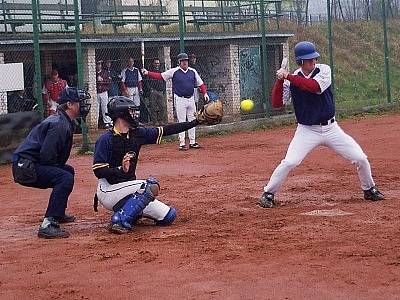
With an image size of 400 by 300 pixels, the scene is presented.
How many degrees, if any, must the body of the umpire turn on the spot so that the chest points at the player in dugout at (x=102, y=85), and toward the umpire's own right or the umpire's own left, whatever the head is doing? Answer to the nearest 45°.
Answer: approximately 90° to the umpire's own left

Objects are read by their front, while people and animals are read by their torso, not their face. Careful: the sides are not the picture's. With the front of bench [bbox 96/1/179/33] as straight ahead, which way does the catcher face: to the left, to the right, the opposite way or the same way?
to the left

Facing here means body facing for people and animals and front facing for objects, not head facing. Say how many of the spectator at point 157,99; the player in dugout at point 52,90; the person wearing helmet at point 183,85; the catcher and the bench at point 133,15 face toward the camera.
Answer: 4

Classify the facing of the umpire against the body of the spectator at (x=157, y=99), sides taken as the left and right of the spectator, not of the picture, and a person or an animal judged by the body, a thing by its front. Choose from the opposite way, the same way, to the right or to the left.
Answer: to the left

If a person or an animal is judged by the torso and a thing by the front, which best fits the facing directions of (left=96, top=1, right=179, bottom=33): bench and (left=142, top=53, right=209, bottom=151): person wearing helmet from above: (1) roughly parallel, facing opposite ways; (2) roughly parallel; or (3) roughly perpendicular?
roughly parallel

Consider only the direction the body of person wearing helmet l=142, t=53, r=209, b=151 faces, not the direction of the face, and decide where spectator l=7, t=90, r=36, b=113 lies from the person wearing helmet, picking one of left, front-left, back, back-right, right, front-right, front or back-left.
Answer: back-right

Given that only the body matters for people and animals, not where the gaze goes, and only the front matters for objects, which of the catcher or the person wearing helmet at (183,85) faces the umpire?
the person wearing helmet

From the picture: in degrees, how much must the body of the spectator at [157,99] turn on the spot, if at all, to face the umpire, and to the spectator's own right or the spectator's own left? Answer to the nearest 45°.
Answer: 0° — they already face them

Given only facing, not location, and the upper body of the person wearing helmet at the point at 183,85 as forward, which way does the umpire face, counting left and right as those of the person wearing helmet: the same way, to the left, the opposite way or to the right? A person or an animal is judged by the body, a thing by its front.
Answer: to the left

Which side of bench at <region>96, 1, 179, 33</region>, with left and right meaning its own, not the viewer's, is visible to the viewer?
front

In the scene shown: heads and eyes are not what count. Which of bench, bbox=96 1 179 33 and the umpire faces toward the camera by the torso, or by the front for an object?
the bench

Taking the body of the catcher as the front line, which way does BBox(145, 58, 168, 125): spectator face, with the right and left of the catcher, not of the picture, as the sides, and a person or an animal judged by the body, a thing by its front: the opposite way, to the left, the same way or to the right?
to the right

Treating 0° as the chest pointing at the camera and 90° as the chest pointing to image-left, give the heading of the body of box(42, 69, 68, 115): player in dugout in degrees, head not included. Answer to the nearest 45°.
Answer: approximately 0°

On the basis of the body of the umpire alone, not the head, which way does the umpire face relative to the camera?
to the viewer's right

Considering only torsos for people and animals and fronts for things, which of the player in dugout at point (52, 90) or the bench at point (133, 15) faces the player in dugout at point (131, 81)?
the bench

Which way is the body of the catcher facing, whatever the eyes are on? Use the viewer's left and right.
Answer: facing to the right of the viewer

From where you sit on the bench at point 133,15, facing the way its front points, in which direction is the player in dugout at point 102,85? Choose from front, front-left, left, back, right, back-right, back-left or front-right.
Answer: front

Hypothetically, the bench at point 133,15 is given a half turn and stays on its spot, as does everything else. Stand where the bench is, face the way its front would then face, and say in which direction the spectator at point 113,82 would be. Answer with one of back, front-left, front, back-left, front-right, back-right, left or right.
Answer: back
